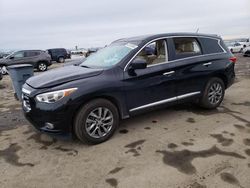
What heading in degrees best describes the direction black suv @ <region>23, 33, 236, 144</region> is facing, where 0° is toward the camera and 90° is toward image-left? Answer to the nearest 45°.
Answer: approximately 45°

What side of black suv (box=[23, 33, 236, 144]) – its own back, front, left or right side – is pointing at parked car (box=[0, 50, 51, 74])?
right

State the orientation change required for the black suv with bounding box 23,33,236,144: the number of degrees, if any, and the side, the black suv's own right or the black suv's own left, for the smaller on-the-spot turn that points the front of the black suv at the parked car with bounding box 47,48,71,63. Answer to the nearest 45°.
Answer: approximately 135° to the black suv's own right
